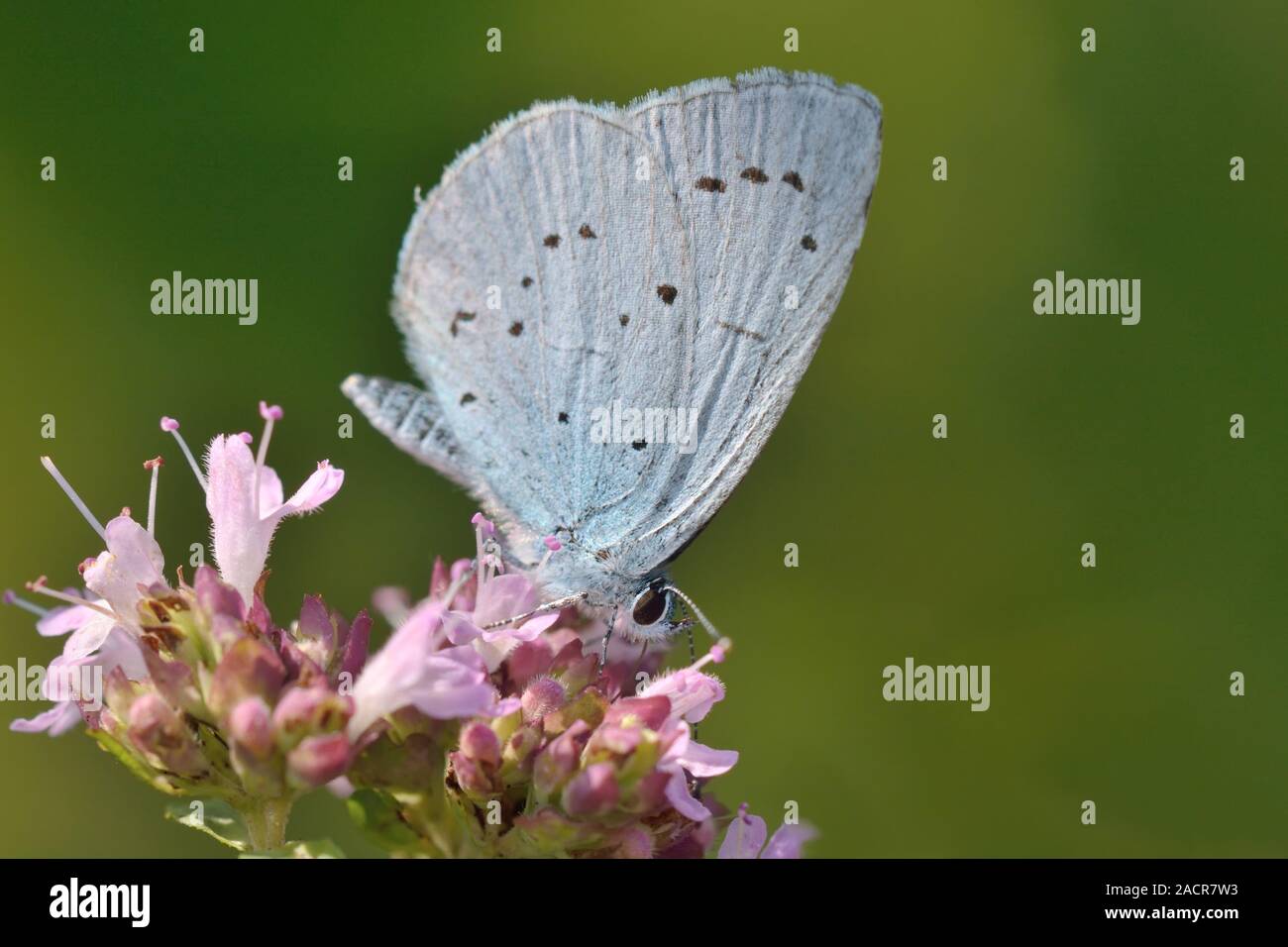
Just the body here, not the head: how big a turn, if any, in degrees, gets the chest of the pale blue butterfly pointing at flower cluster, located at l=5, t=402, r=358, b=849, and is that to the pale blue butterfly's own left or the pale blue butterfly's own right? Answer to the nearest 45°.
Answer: approximately 135° to the pale blue butterfly's own right

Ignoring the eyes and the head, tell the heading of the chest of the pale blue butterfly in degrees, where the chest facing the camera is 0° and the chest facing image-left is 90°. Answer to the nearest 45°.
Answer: approximately 270°
